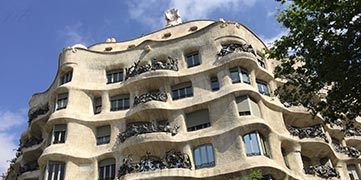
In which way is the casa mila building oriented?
toward the camera

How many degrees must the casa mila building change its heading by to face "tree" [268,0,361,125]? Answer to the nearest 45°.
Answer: approximately 45° to its left
